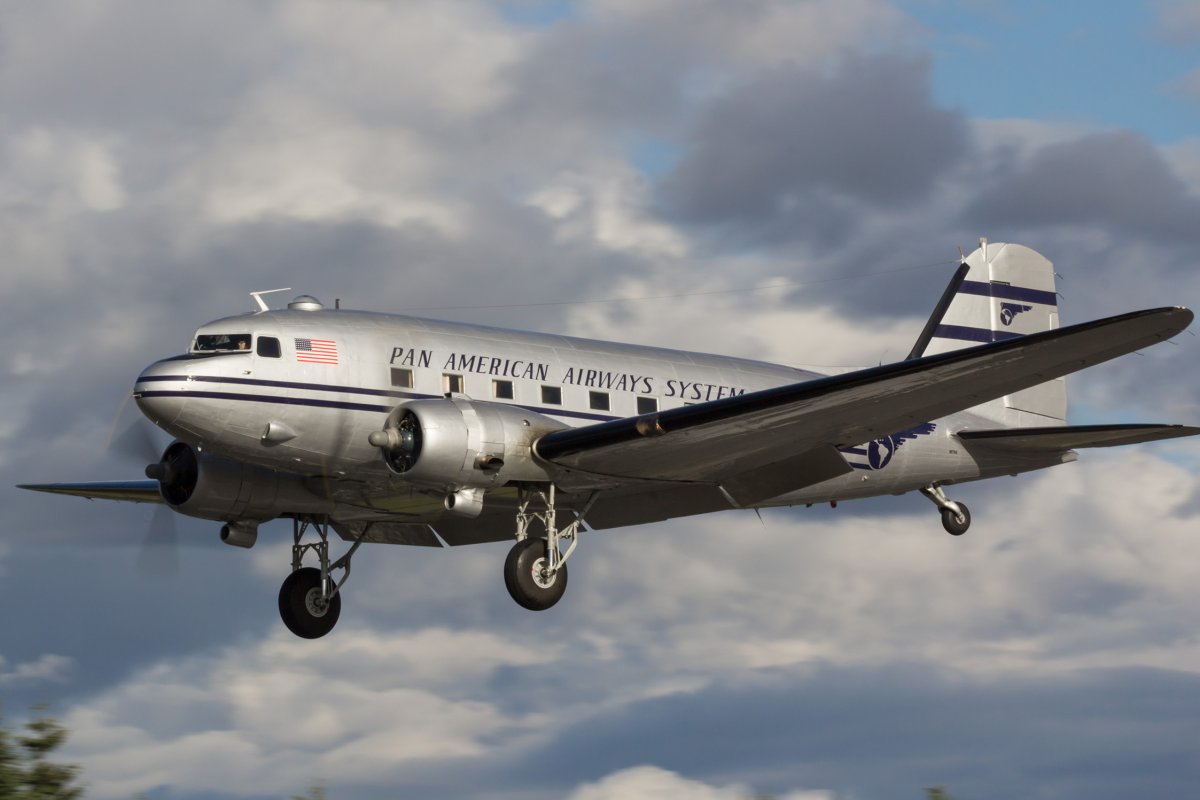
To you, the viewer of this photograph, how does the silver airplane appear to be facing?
facing the viewer and to the left of the viewer
